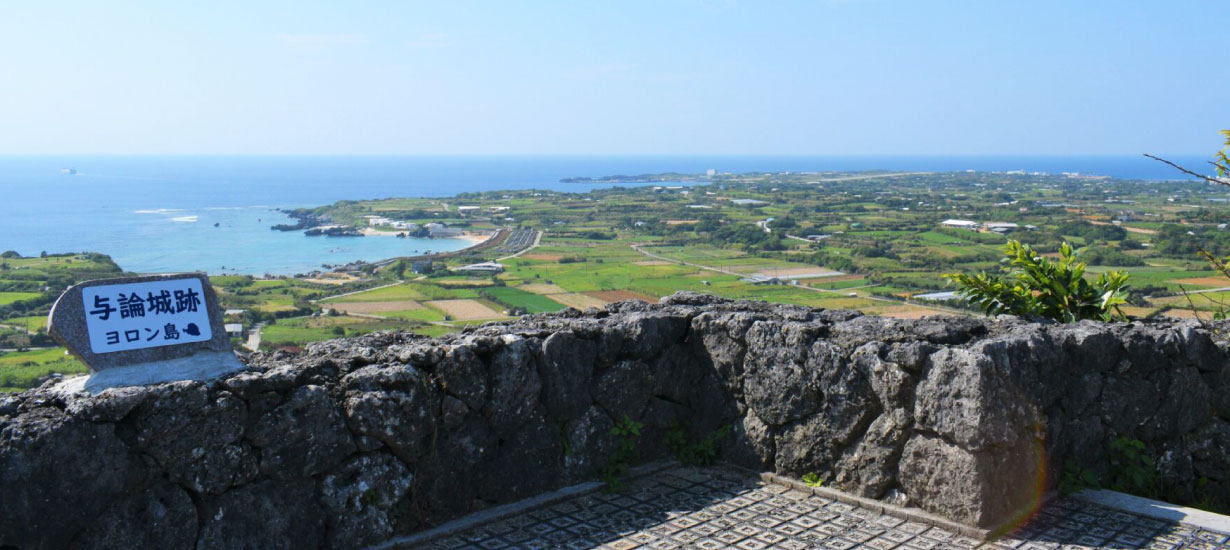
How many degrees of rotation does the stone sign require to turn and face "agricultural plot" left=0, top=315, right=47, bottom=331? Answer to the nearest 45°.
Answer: approximately 180°

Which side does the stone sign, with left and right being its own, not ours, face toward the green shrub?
left

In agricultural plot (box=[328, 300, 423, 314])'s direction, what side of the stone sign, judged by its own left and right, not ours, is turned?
back

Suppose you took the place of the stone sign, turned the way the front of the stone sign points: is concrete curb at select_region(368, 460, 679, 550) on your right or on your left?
on your left

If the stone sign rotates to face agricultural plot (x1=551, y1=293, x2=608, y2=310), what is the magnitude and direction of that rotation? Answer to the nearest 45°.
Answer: approximately 135° to its left

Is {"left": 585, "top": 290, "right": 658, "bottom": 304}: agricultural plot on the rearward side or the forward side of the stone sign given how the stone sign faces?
on the rearward side

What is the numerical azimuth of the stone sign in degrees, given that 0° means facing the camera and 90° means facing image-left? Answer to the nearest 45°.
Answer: approximately 0°

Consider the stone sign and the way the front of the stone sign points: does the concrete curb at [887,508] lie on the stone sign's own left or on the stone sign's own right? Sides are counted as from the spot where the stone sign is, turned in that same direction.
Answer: on the stone sign's own left

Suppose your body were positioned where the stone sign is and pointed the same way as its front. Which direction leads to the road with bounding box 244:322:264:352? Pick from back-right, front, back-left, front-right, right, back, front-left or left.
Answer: back

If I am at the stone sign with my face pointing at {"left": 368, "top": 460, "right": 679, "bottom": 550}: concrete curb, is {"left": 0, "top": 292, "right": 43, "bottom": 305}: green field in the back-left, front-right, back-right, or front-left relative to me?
back-left

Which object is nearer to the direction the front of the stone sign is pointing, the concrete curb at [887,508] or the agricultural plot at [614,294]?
the concrete curb
